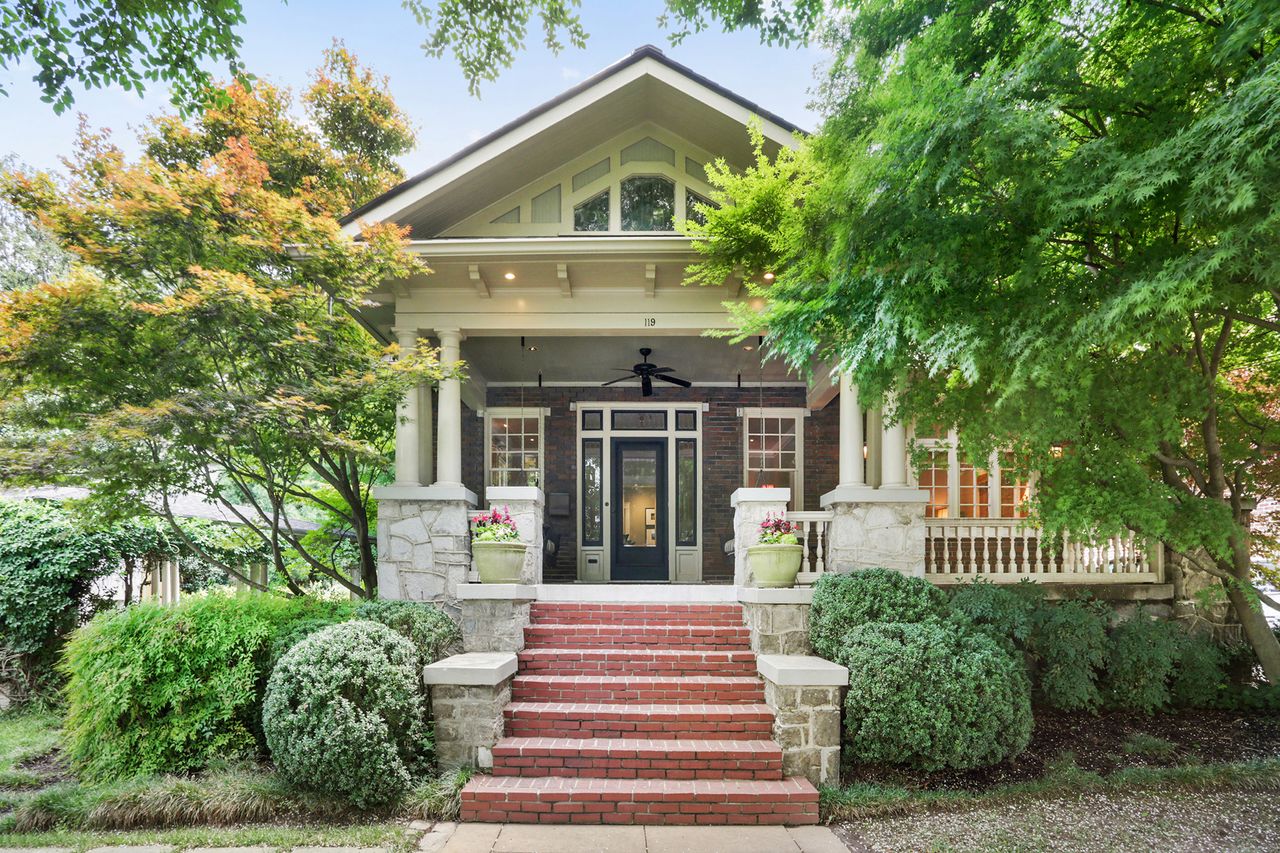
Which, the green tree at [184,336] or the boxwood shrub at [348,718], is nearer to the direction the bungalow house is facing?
the boxwood shrub

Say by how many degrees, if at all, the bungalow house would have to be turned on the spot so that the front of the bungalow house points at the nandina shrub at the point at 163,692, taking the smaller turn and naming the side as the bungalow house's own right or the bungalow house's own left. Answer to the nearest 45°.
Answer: approximately 45° to the bungalow house's own right

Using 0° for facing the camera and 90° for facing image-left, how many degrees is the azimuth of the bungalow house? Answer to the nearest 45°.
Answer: approximately 0°
